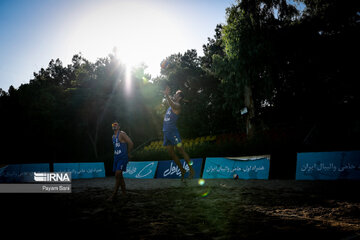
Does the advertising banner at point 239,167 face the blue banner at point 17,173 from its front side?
no

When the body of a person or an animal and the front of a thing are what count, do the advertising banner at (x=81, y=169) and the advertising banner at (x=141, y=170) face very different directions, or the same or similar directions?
same or similar directions

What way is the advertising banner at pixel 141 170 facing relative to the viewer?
toward the camera

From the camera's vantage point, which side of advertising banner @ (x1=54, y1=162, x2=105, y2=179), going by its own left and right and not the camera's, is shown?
front

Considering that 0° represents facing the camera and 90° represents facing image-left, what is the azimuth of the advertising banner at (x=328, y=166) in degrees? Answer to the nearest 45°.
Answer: approximately 0°

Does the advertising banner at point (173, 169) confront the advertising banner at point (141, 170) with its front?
no

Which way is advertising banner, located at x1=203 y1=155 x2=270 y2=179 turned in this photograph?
toward the camera

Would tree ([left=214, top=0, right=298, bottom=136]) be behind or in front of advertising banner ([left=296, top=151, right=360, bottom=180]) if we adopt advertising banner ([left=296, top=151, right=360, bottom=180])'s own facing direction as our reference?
behind

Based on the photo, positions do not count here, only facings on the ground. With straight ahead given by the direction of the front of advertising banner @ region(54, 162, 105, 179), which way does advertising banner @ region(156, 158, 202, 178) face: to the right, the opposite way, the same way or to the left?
the same way

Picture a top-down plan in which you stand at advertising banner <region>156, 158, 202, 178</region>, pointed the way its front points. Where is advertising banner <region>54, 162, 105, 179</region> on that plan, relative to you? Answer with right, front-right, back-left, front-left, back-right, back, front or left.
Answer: back-right

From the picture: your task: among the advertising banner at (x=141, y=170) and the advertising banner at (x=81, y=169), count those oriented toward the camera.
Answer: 2

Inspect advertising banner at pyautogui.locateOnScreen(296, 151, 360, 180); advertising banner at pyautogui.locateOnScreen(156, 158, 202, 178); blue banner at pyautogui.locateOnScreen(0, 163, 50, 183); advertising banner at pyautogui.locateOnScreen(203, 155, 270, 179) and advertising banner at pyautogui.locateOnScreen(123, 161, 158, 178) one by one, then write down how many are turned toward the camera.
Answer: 5

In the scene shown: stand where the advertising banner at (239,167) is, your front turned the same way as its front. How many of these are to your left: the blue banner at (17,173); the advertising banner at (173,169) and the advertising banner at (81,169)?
0

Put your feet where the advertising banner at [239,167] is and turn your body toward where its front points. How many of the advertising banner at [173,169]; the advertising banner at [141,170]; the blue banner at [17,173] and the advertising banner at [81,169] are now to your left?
0
